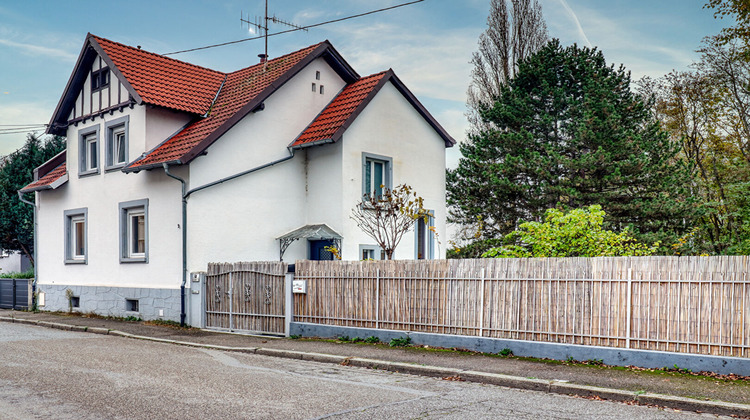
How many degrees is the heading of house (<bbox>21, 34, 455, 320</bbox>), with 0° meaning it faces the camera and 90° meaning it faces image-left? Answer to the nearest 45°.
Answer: approximately 45°

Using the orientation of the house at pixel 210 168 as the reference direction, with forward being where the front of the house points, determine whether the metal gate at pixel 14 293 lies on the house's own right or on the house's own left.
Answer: on the house's own right

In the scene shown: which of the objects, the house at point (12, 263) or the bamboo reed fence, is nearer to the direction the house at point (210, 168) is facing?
the bamboo reed fence

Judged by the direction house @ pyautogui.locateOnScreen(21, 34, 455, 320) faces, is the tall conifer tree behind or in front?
behind

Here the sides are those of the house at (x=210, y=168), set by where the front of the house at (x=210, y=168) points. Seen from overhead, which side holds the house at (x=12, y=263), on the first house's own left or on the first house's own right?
on the first house's own right

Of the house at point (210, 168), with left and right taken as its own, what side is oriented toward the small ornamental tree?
left

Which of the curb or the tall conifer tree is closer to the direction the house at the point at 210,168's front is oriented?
the curb
